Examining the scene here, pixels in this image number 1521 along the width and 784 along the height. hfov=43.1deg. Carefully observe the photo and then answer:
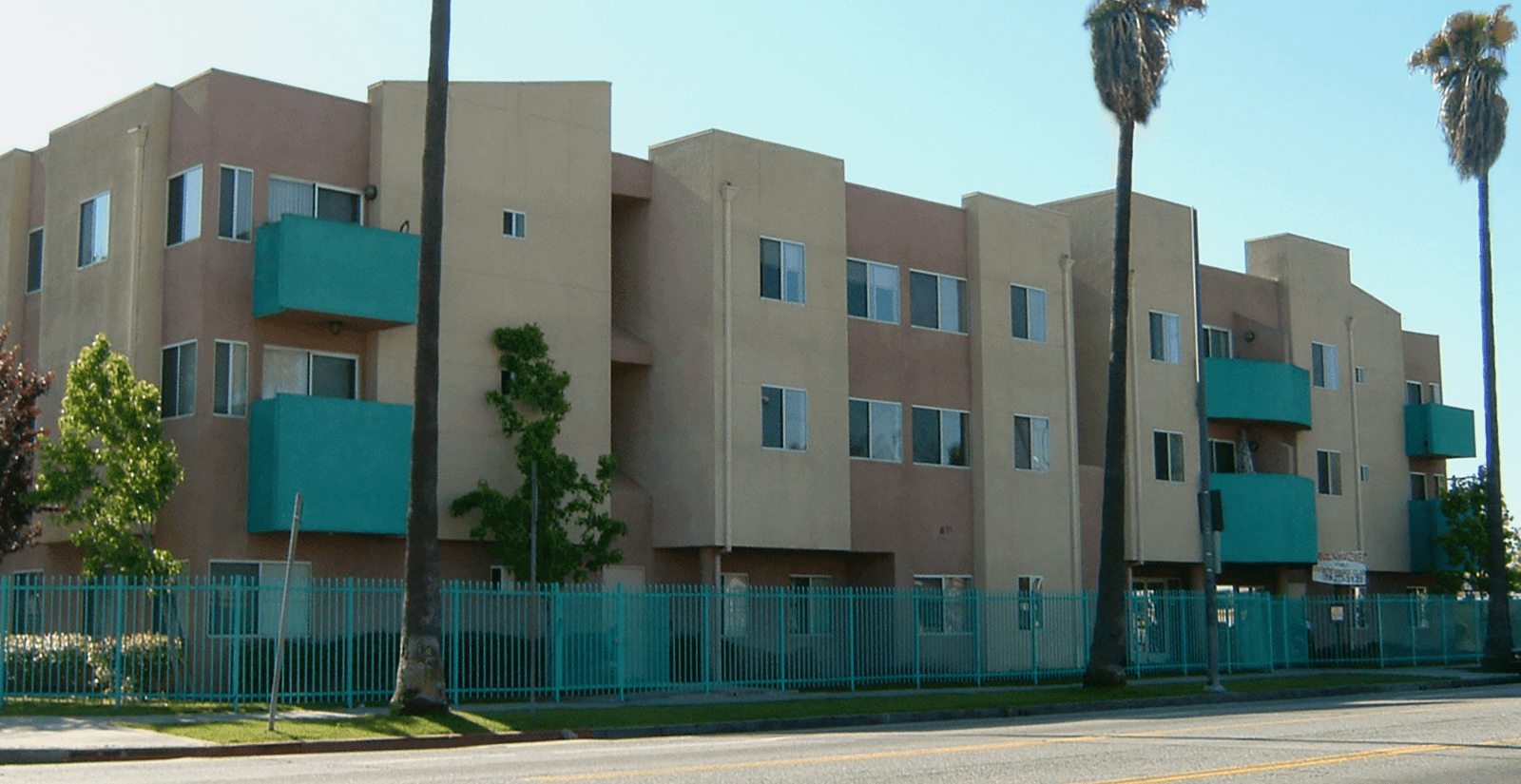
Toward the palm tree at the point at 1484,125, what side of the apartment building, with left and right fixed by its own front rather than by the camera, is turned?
left

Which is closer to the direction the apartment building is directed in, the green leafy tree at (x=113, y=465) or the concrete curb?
the concrete curb

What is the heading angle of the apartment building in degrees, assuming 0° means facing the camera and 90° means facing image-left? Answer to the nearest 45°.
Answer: approximately 315°

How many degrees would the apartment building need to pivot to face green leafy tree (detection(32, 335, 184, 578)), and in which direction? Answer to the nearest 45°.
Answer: approximately 90° to its right

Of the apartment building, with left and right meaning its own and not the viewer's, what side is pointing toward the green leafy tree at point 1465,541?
left
